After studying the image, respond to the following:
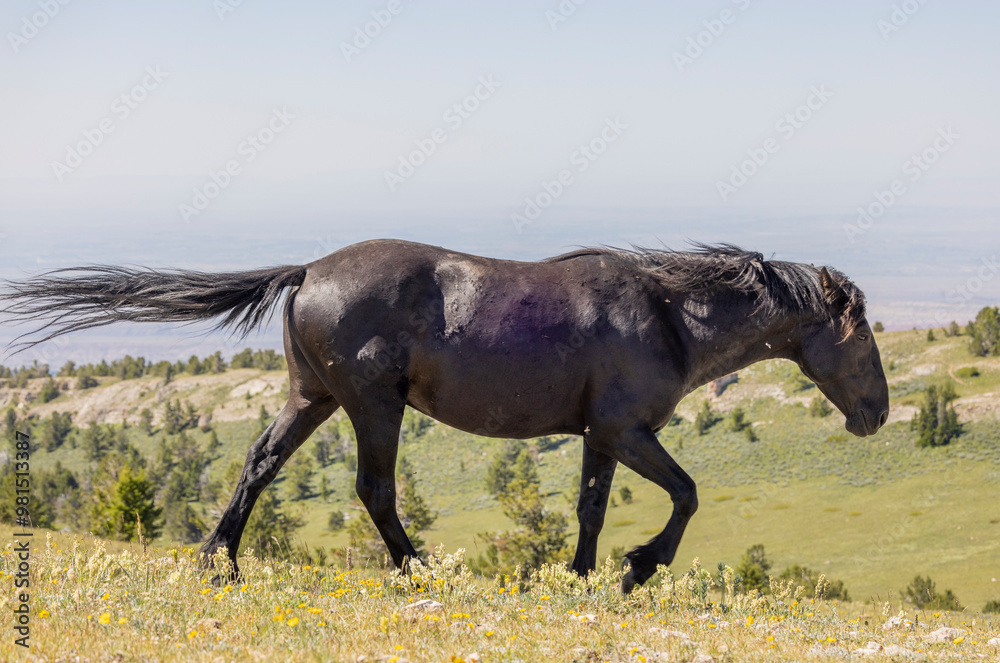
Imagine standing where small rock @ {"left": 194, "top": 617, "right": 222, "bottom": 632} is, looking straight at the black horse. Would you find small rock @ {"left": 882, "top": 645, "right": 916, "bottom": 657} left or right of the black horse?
right

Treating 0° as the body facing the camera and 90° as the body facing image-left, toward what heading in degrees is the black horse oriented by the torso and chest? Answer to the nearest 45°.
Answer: approximately 270°

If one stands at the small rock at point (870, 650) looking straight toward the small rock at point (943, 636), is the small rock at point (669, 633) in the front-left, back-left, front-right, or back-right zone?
back-left

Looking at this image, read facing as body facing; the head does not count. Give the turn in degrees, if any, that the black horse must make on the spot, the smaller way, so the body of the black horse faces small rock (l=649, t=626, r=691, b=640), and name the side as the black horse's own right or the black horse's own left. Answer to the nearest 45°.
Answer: approximately 45° to the black horse's own right

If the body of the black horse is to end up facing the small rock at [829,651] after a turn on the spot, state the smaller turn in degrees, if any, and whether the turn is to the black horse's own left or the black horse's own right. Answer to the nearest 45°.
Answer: approximately 45° to the black horse's own right

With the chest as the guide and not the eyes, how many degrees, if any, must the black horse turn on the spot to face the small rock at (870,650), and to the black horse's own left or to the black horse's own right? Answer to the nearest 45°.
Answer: approximately 45° to the black horse's own right

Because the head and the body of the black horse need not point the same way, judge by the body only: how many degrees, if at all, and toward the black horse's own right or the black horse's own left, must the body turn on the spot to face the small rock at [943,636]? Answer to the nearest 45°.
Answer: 0° — it already faces it
